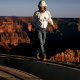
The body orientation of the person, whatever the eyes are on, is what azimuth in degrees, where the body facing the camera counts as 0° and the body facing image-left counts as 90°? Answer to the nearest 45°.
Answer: approximately 0°
